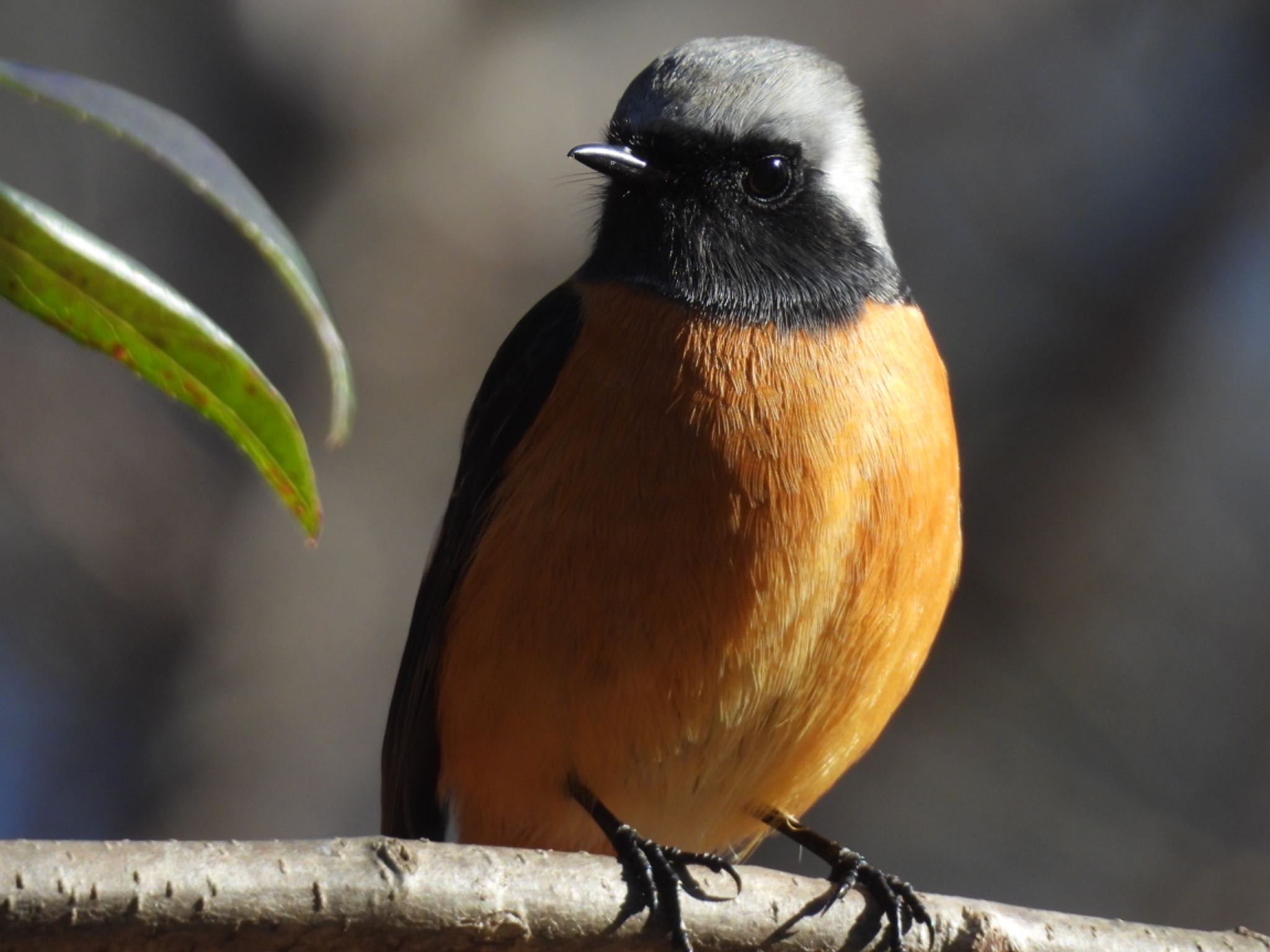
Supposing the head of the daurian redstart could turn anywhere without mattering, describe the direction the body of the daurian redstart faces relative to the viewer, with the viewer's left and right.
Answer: facing the viewer and to the right of the viewer

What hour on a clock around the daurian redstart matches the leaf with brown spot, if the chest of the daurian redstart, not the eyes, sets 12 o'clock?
The leaf with brown spot is roughly at 2 o'clock from the daurian redstart.

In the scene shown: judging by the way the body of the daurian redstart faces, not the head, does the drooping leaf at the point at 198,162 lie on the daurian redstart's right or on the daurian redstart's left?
on the daurian redstart's right
